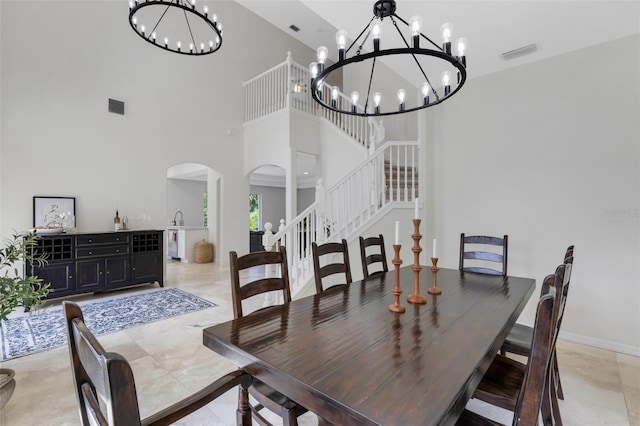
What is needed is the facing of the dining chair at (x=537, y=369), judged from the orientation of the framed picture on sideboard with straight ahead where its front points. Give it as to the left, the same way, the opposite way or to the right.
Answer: the opposite way

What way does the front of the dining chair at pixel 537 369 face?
to the viewer's left

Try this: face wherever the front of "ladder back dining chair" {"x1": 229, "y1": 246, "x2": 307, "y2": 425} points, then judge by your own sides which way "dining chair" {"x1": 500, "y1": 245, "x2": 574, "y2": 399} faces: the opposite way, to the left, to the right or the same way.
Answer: the opposite way

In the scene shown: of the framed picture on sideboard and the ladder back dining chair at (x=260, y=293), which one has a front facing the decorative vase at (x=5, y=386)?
the framed picture on sideboard

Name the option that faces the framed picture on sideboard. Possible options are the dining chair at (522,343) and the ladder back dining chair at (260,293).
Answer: the dining chair

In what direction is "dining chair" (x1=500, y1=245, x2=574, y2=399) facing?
to the viewer's left
